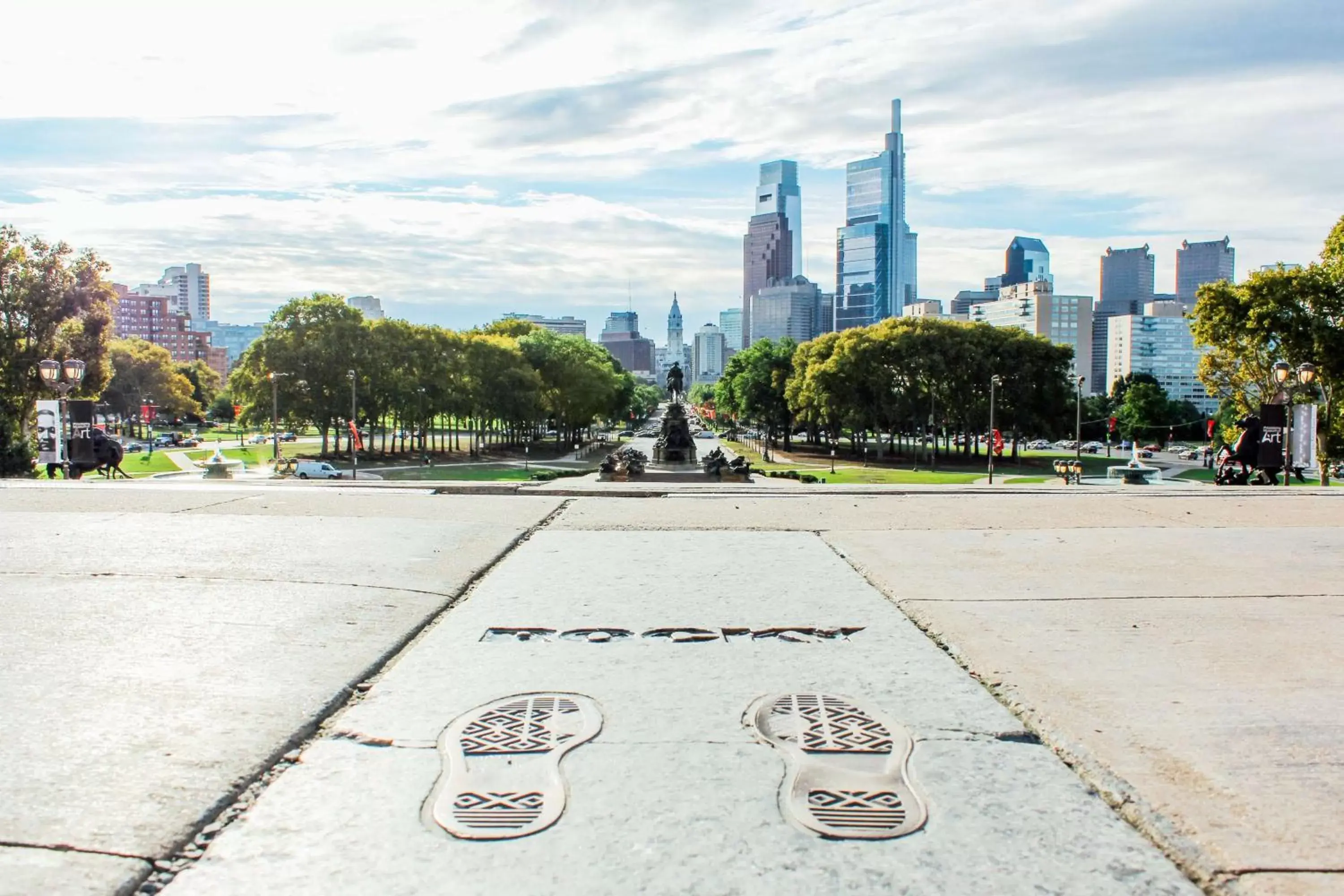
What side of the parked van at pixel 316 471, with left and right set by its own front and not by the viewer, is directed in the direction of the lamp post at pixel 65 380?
right

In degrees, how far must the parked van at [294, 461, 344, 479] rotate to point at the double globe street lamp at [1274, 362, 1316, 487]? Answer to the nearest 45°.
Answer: approximately 45° to its right

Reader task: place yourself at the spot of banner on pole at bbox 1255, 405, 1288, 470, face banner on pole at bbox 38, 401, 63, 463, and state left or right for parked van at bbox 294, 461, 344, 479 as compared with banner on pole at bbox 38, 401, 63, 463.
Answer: right

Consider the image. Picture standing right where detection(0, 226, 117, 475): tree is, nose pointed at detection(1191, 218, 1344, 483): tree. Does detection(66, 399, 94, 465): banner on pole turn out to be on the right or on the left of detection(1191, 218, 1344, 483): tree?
right

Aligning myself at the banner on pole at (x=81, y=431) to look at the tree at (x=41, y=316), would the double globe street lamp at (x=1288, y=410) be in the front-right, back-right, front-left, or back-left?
back-right

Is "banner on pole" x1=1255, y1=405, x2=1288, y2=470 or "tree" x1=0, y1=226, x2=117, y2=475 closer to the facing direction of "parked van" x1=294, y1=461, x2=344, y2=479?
the banner on pole

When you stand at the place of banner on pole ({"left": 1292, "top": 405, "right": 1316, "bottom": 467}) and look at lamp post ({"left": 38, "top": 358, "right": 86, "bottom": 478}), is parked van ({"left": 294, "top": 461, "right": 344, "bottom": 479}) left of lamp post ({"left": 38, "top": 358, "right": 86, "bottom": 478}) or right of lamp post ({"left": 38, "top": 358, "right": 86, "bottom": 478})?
right

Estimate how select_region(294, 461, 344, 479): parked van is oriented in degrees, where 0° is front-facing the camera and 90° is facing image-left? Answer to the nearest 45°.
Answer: approximately 270°

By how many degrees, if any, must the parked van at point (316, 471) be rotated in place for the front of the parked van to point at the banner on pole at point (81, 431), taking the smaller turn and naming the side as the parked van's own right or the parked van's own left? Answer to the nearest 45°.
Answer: approximately 90° to the parked van's own right
